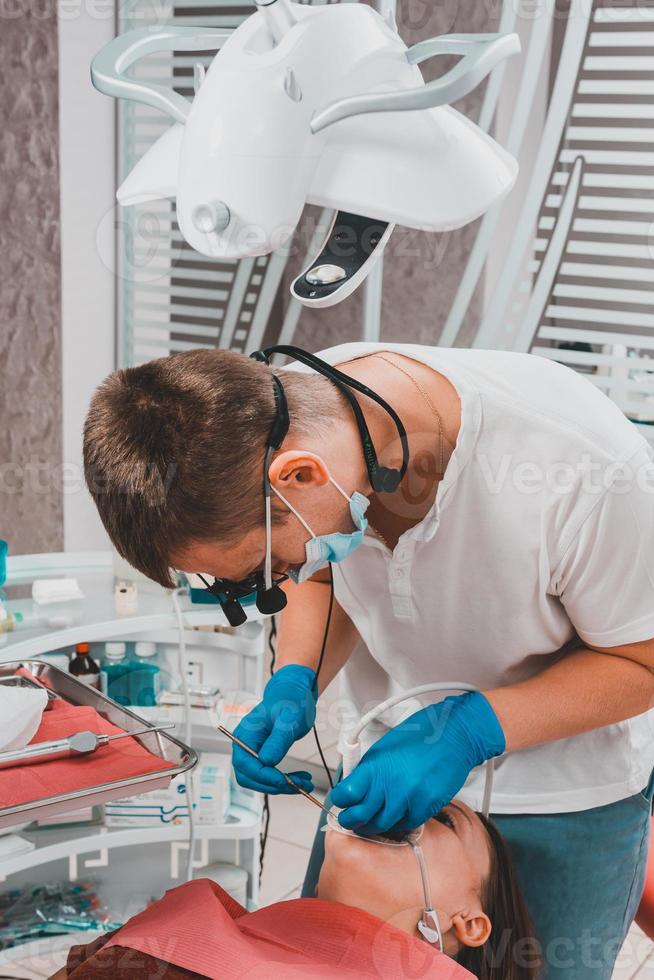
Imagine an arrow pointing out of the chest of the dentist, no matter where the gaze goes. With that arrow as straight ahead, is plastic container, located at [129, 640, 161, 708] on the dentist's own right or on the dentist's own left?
on the dentist's own right

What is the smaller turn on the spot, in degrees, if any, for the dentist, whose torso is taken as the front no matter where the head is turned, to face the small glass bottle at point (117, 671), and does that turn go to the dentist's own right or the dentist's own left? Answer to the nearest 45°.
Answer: approximately 90° to the dentist's own right

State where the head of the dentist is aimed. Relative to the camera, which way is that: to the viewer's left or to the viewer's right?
to the viewer's left

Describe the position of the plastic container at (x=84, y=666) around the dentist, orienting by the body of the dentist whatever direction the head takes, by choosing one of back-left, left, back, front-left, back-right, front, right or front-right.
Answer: right

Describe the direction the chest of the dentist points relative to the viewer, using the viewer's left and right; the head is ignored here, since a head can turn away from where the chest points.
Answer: facing the viewer and to the left of the viewer
